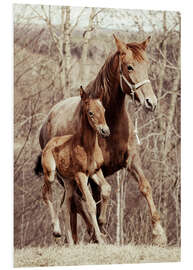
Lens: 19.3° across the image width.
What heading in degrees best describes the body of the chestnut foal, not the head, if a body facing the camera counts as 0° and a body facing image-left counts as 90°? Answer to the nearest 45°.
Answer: approximately 315°

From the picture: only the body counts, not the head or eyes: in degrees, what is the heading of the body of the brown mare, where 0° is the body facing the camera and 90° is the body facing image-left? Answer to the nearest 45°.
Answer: approximately 315°
